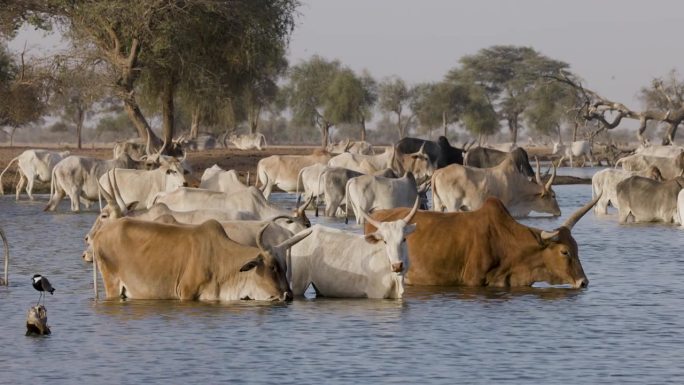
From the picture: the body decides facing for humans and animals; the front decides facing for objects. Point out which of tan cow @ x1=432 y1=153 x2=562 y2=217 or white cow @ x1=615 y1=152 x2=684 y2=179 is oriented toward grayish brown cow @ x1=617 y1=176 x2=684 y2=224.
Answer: tan cow @ x1=432 y1=153 x2=562 y2=217

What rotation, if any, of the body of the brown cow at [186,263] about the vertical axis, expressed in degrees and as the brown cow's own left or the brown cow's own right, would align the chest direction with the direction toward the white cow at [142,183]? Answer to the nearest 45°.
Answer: approximately 90° to the brown cow's own left

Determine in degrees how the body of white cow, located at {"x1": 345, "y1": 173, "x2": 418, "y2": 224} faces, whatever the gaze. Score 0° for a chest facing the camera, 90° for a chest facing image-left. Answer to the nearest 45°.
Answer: approximately 270°

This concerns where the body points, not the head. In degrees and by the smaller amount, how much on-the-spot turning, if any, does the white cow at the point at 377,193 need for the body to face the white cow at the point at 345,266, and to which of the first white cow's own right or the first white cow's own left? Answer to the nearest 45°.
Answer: approximately 90° to the first white cow's own right

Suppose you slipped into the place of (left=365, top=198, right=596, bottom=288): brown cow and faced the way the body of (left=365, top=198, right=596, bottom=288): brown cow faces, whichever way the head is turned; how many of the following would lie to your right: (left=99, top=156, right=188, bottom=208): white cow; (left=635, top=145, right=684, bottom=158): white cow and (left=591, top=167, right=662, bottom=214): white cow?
0

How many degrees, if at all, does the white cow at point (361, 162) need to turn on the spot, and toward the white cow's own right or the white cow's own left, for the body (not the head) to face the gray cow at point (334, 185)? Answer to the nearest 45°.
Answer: approximately 90° to the white cow's own right

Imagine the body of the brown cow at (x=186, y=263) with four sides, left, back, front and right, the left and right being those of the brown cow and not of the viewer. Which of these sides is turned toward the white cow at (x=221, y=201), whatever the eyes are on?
left

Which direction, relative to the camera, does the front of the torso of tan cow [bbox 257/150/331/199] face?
to the viewer's right

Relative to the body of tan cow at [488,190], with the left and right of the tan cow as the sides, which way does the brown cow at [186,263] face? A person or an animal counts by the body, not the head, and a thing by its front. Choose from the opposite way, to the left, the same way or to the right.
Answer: the same way

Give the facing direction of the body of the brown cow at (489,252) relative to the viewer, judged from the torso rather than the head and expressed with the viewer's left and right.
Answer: facing to the right of the viewer

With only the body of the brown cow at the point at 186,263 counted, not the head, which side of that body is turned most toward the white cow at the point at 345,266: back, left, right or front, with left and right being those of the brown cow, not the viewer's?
front
